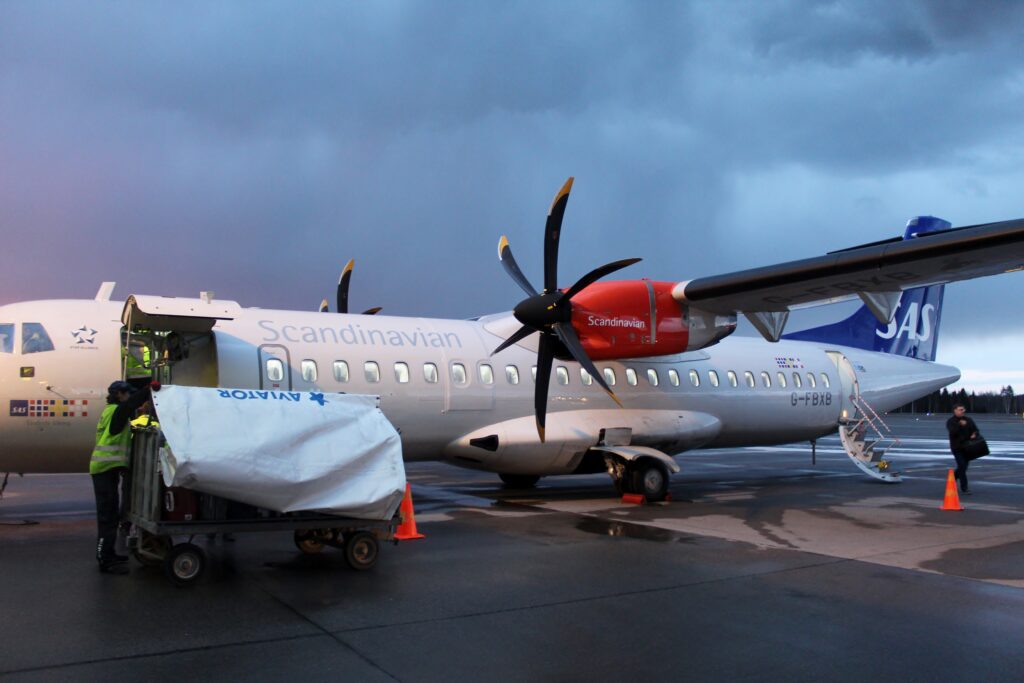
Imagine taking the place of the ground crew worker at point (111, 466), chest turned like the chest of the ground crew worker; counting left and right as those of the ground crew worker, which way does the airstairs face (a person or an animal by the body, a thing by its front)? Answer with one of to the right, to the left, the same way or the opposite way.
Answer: to the right

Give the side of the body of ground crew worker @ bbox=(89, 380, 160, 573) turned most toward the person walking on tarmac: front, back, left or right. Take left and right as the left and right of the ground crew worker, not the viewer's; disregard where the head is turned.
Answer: front

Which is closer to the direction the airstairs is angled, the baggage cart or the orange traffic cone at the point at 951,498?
the orange traffic cone

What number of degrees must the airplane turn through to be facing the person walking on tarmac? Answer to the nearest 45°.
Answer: approximately 135° to its left

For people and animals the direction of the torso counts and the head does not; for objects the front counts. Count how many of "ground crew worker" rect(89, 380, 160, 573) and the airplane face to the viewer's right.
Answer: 1

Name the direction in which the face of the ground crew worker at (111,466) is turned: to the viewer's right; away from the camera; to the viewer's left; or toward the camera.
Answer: to the viewer's right

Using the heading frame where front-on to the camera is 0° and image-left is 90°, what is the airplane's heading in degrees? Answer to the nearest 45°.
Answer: approximately 45°

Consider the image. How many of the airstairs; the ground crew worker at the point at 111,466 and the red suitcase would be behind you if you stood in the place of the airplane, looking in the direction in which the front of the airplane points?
1

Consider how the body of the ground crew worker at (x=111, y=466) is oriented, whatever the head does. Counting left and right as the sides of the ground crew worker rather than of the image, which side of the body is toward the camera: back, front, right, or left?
right

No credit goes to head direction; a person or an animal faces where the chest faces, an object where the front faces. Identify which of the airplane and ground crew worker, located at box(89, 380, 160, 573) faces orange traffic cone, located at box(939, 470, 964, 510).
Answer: the ground crew worker

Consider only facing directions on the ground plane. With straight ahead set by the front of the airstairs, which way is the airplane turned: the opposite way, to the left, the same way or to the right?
to the right
